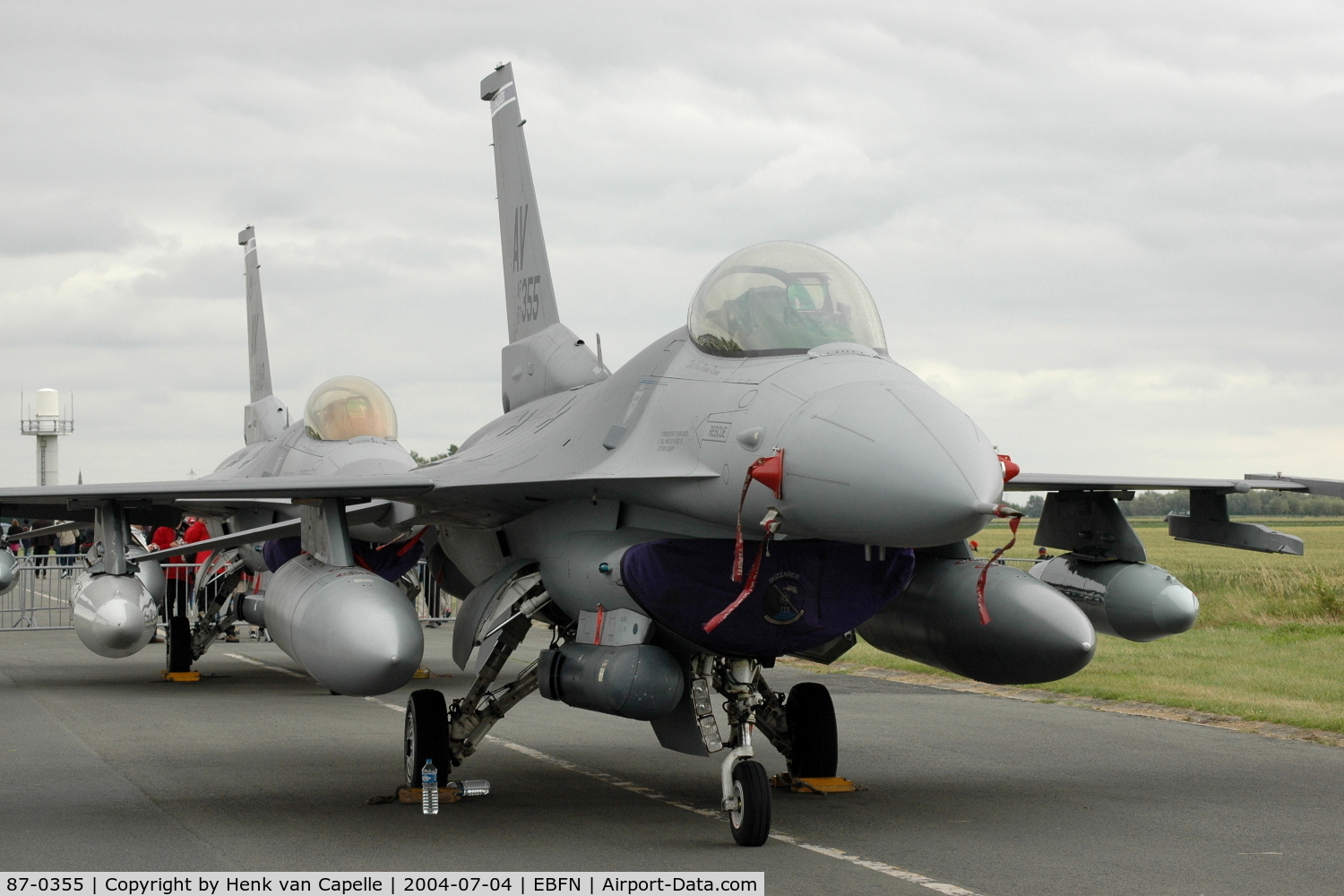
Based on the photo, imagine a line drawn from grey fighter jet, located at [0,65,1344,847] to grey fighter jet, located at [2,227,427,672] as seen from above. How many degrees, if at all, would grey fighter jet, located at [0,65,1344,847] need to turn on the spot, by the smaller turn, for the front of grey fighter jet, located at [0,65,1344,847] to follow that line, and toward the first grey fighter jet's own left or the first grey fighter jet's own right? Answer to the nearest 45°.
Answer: approximately 180°

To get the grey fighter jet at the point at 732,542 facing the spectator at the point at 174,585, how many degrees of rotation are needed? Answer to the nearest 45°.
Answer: approximately 180°

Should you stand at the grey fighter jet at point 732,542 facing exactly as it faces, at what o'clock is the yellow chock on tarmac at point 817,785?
The yellow chock on tarmac is roughly at 8 o'clock from the grey fighter jet.

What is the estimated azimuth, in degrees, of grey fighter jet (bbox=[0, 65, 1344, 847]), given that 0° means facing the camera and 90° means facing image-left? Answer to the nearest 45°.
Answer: approximately 315°
